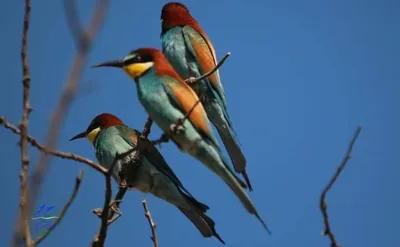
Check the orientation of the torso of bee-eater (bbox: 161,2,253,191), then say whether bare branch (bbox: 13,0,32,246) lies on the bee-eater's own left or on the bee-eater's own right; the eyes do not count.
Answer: on the bee-eater's own left

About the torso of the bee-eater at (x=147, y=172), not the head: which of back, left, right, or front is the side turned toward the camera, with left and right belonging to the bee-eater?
left

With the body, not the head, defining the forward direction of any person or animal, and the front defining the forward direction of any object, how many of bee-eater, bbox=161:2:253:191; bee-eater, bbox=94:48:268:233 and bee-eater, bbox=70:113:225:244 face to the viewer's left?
3

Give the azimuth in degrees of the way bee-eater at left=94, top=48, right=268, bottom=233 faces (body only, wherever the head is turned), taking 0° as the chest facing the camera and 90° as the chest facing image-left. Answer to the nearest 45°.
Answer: approximately 90°

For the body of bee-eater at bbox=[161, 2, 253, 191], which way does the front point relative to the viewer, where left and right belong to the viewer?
facing to the left of the viewer

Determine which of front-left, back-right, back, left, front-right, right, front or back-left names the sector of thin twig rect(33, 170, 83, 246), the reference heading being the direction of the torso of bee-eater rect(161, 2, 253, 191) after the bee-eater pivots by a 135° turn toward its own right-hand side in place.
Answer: back-right
